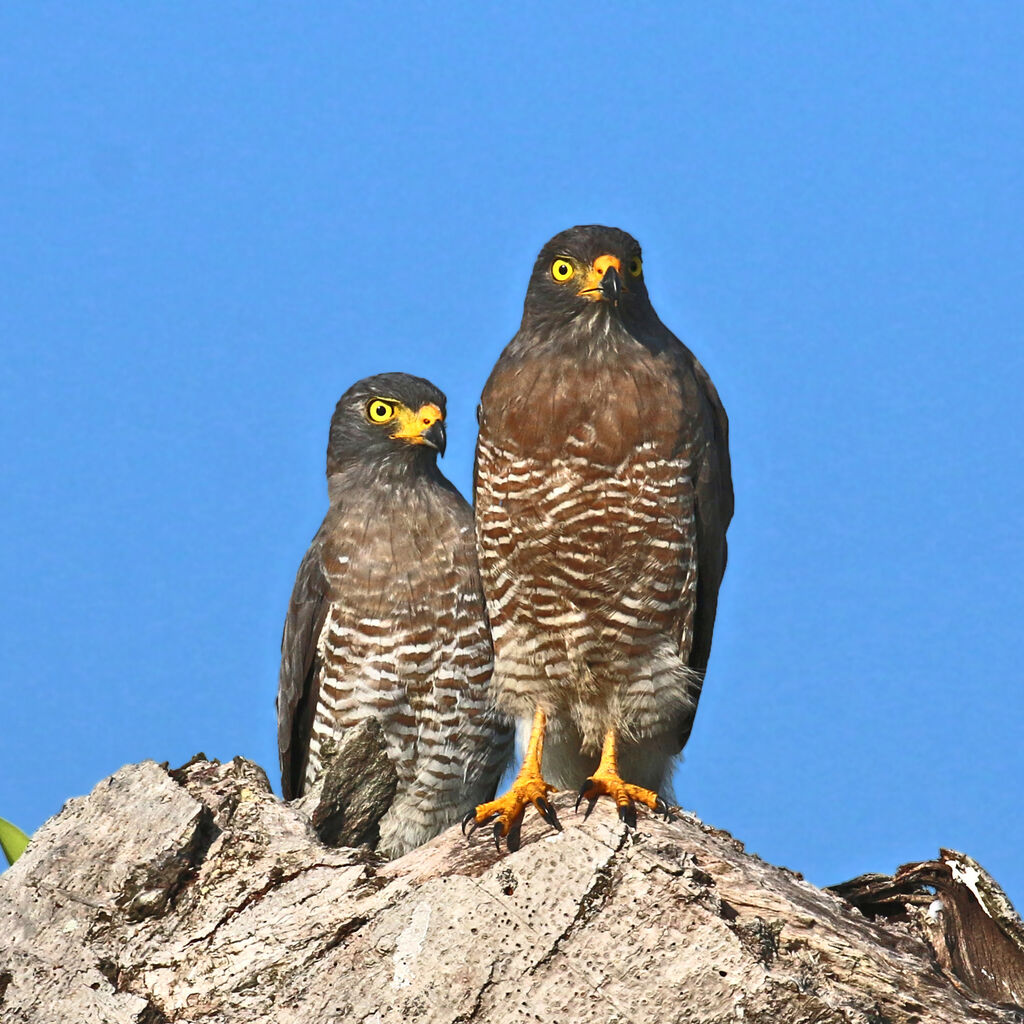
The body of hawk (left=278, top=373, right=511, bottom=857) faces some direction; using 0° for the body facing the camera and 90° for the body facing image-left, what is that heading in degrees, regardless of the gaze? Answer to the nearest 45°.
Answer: approximately 315°

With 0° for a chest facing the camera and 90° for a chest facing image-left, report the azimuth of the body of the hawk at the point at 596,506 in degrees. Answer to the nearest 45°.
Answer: approximately 0°

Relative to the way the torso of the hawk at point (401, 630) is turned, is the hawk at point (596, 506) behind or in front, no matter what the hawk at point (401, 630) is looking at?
in front
